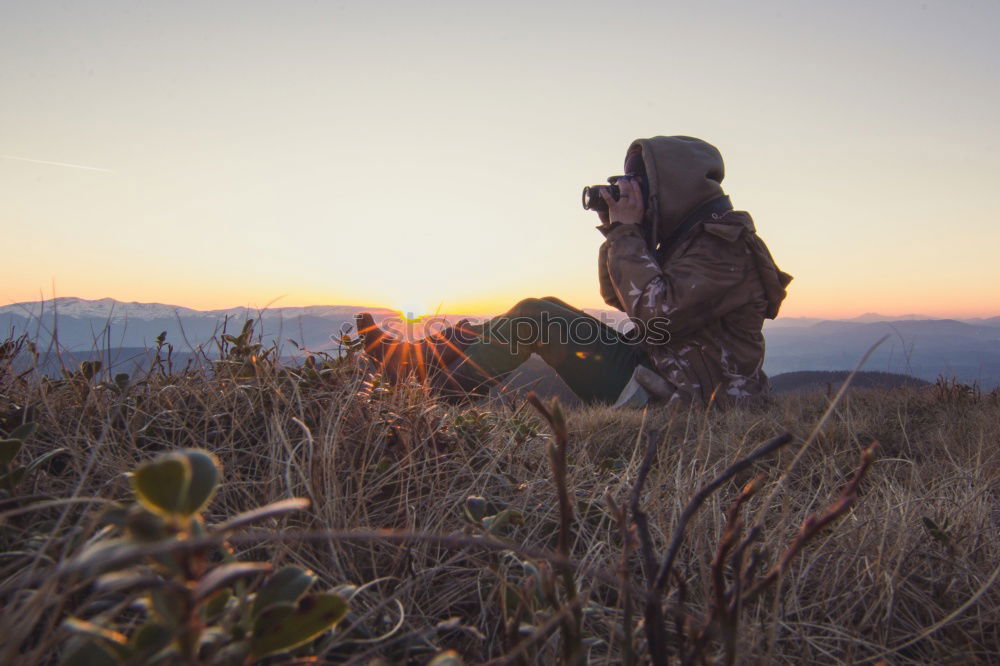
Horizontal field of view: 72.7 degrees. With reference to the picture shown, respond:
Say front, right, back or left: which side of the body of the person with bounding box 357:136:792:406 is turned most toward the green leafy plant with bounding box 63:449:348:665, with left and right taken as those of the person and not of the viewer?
left

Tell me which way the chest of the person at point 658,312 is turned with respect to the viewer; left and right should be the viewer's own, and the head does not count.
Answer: facing to the left of the viewer

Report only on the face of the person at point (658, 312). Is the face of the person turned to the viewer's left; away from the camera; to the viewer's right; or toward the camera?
to the viewer's left
